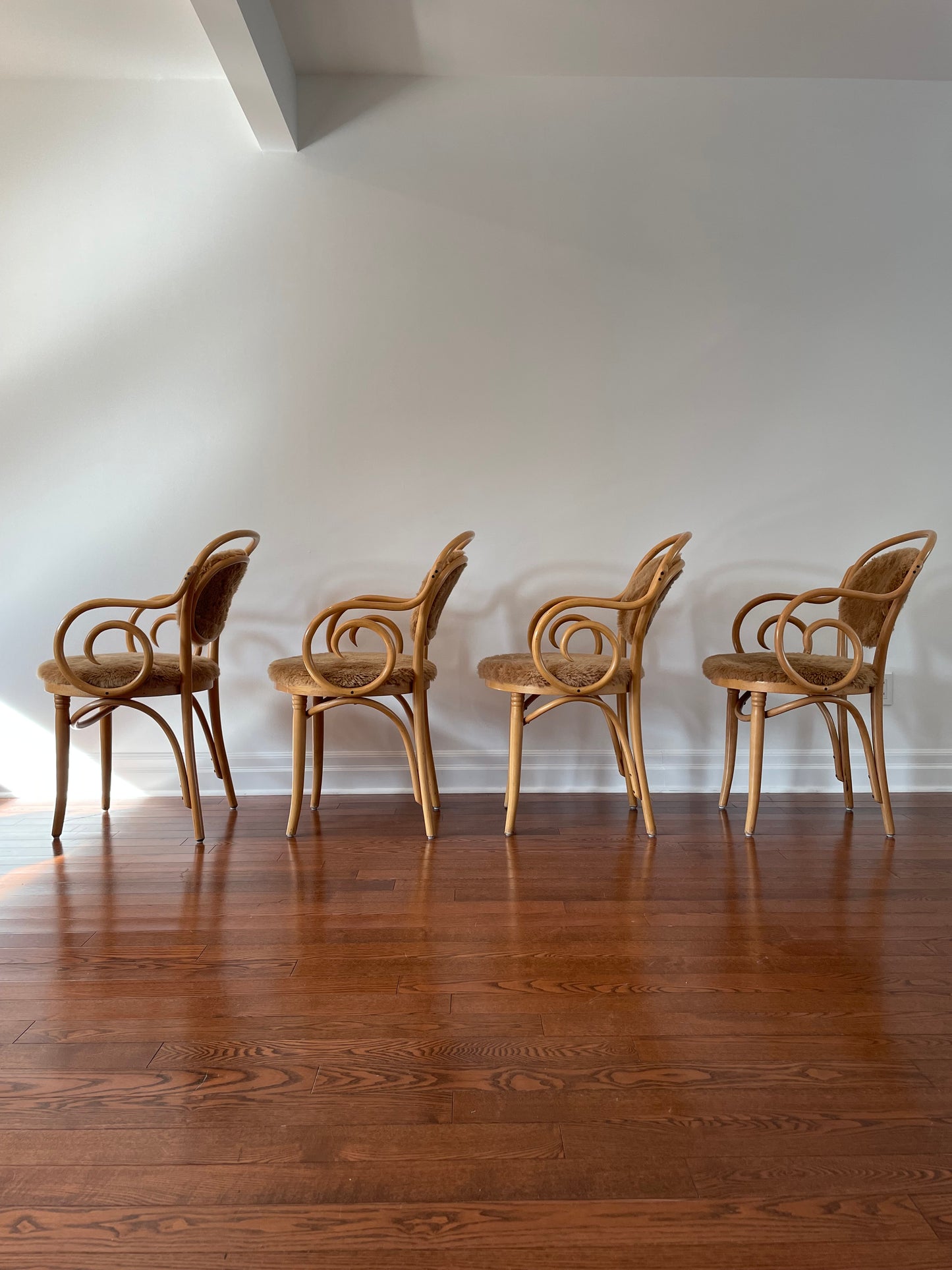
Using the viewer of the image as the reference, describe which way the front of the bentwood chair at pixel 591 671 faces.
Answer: facing to the left of the viewer

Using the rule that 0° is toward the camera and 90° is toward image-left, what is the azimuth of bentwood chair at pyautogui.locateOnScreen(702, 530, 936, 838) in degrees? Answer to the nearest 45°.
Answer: approximately 90°

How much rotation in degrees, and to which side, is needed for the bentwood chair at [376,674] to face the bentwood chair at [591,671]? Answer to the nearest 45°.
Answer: approximately 180°

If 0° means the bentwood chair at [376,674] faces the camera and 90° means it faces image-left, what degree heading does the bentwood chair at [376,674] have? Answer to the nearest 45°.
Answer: approximately 90°

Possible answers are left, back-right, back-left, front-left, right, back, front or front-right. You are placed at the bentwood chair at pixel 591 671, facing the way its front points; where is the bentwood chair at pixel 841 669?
back

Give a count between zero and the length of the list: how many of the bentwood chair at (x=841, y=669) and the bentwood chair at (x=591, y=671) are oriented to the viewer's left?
2

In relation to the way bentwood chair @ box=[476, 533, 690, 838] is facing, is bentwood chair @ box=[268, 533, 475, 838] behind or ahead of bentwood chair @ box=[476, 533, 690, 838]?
ahead

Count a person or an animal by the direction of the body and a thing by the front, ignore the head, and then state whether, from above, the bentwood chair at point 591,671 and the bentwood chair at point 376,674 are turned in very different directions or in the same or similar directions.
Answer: same or similar directions

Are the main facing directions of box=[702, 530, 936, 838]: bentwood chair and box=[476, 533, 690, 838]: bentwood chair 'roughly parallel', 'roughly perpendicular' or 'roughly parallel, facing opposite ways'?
roughly parallel

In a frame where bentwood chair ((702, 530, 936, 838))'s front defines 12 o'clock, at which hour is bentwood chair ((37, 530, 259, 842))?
bentwood chair ((37, 530, 259, 842)) is roughly at 11 o'clock from bentwood chair ((702, 530, 936, 838)).

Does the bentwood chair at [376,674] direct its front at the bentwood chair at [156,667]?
yes

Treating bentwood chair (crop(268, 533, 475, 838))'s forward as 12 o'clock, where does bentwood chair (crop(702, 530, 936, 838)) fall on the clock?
bentwood chair (crop(702, 530, 936, 838)) is roughly at 6 o'clock from bentwood chair (crop(268, 533, 475, 838)).

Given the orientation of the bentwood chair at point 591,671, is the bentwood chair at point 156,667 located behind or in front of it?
in front

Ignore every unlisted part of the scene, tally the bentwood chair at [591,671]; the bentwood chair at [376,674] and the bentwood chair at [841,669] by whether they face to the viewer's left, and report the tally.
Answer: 3
